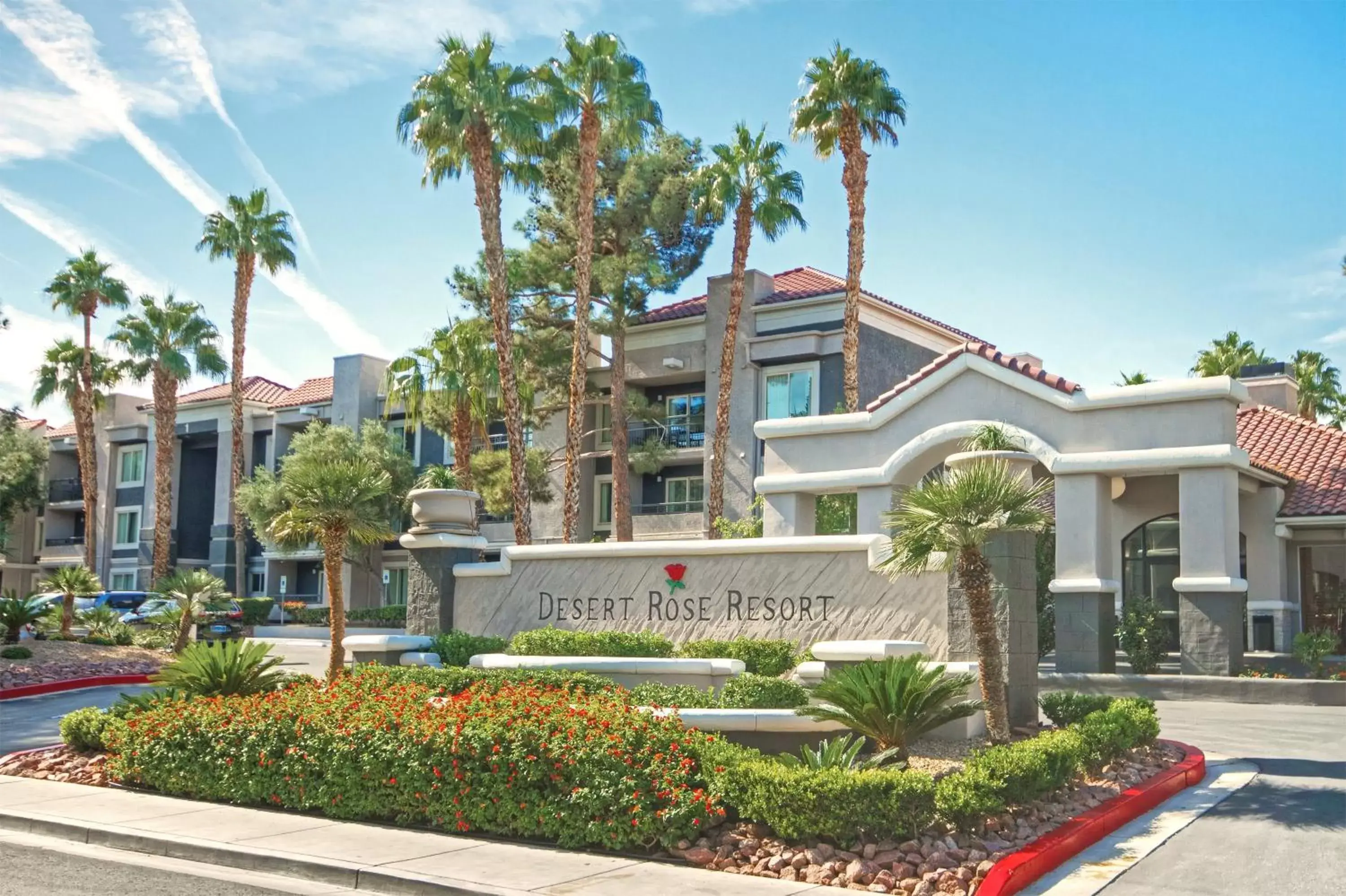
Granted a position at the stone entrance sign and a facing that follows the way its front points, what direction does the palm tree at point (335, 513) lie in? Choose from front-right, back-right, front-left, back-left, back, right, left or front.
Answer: right

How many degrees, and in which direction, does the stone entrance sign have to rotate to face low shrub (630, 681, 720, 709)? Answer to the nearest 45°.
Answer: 0° — it already faces it

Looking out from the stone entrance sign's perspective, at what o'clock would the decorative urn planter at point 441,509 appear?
The decorative urn planter is roughly at 4 o'clock from the stone entrance sign.

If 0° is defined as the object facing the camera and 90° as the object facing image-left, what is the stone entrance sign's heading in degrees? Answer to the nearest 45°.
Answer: approximately 0°

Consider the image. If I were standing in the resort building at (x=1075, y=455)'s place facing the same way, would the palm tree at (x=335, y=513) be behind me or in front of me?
in front

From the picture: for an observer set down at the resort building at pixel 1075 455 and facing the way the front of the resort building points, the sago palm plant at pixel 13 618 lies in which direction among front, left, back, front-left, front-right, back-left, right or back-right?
front-right

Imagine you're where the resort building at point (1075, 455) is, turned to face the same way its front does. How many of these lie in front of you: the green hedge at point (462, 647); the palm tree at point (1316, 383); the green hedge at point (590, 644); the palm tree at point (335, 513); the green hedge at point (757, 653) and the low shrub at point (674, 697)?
5

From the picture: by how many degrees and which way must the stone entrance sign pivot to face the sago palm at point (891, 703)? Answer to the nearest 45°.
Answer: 0° — it already faces it

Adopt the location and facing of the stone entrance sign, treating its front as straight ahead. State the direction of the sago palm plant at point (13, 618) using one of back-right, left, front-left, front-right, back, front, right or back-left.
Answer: back-right

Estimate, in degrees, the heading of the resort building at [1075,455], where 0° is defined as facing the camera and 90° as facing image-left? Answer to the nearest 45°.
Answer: approximately 45°

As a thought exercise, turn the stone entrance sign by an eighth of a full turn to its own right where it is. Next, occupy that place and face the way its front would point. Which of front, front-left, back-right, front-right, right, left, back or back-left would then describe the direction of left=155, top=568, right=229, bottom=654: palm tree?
right

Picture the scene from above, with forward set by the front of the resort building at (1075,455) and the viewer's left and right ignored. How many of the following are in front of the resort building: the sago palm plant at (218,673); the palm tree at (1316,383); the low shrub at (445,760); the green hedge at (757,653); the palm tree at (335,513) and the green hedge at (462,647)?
5
